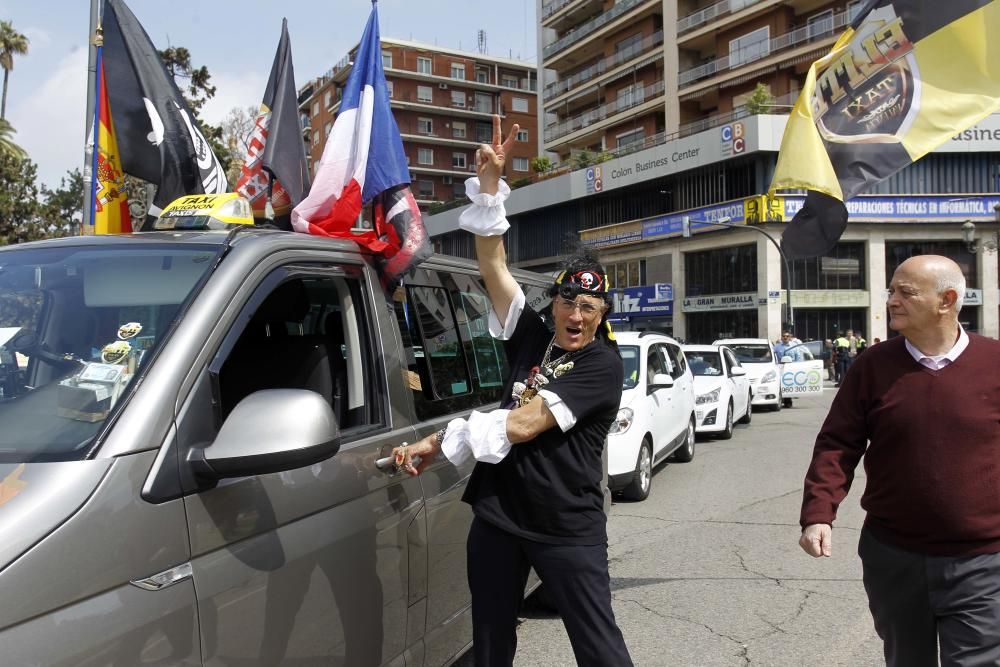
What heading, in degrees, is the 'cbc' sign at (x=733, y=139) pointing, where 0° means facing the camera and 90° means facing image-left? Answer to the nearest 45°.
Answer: approximately 45°

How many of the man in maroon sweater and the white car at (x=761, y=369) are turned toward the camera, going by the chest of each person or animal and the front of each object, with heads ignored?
2

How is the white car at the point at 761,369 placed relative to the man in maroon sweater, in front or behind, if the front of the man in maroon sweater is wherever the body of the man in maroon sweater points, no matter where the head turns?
behind

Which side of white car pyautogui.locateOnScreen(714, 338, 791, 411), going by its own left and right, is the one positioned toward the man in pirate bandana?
front

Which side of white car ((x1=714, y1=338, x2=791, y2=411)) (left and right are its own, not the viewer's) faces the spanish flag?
front

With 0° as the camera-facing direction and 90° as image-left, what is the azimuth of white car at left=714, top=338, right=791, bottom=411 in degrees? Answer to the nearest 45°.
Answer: approximately 0°

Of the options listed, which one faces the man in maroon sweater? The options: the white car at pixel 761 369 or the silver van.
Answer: the white car

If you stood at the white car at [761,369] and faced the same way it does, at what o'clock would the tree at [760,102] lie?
The tree is roughly at 6 o'clock from the white car.

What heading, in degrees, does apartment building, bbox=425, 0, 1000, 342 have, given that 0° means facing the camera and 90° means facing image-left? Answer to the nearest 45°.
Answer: approximately 45°

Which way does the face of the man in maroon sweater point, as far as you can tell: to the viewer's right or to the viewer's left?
to the viewer's left

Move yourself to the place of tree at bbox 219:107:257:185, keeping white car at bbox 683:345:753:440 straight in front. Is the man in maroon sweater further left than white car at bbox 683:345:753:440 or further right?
right

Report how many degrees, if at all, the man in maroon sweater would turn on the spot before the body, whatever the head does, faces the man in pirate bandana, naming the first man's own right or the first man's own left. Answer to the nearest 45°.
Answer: approximately 45° to the first man's own right

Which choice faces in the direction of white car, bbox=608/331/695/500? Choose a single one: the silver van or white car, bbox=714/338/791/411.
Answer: white car, bbox=714/338/791/411

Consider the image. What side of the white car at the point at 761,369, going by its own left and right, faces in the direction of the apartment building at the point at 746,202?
back

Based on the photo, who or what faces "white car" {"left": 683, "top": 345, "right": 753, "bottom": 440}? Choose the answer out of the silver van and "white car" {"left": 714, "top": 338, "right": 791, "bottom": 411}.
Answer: "white car" {"left": 714, "top": 338, "right": 791, "bottom": 411}

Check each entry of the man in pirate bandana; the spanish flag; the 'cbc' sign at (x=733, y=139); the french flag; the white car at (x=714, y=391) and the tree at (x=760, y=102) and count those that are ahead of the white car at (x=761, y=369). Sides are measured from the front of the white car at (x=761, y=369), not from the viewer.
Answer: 4
